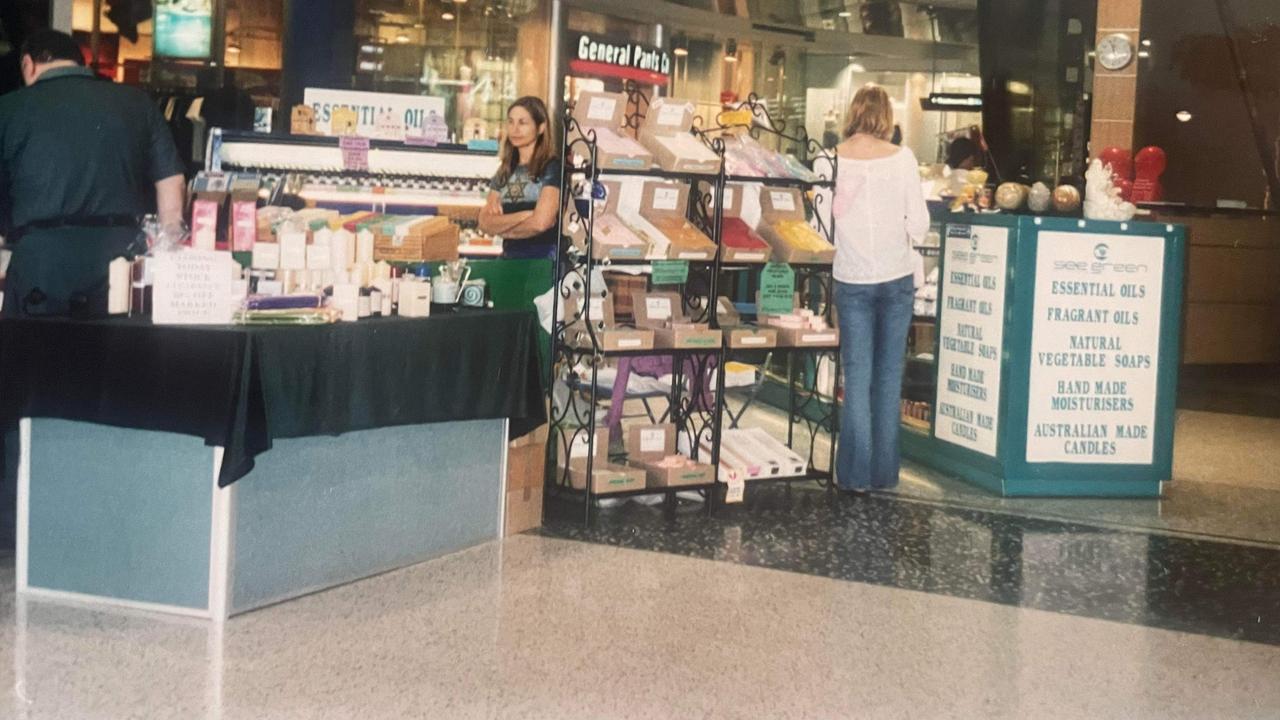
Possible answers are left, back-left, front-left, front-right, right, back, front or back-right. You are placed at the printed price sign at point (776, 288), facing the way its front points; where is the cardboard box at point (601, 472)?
front-right

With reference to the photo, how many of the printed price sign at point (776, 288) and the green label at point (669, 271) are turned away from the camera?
0

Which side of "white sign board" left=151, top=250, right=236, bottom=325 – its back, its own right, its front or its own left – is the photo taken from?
front

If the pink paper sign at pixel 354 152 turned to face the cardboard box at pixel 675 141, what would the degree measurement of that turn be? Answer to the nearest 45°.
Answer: approximately 45° to its left

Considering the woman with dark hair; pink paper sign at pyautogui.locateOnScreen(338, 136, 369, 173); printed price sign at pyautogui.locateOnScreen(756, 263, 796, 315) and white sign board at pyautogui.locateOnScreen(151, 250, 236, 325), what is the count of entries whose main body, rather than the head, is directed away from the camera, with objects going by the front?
0

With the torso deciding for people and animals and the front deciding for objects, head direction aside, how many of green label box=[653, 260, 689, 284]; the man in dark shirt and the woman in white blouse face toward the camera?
1

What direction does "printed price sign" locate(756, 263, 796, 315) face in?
toward the camera

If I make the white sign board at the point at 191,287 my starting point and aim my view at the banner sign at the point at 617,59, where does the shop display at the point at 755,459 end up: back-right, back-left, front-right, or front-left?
front-right

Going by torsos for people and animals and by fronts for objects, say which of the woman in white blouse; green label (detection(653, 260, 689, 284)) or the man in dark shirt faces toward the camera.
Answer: the green label

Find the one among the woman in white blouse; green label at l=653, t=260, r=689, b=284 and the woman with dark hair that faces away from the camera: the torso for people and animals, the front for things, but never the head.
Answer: the woman in white blouse

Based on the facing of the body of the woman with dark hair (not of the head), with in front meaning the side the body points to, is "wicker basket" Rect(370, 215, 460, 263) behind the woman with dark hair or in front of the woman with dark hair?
in front

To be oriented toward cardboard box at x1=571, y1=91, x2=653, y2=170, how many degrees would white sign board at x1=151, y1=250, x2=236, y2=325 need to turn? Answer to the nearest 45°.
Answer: approximately 135° to its left

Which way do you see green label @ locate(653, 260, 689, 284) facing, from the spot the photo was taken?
facing the viewer

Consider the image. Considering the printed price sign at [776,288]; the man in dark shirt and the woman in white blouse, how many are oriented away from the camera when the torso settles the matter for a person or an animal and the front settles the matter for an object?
2

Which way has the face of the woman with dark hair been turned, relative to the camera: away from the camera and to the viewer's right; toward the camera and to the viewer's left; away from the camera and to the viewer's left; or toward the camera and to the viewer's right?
toward the camera and to the viewer's left

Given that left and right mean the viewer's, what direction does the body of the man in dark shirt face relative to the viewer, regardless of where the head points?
facing away from the viewer

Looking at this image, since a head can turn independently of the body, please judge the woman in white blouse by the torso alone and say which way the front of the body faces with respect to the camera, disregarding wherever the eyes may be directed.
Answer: away from the camera

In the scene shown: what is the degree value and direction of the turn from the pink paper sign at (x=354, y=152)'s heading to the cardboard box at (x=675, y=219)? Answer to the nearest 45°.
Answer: approximately 45° to its left
